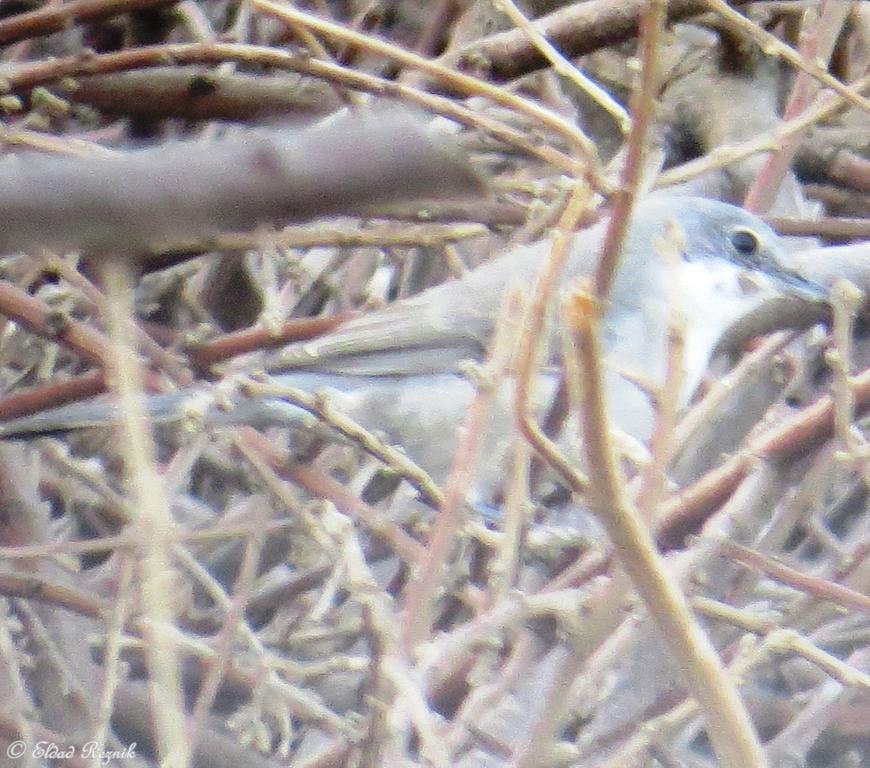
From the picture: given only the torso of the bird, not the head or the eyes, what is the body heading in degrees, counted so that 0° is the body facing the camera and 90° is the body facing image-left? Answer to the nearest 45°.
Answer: approximately 270°

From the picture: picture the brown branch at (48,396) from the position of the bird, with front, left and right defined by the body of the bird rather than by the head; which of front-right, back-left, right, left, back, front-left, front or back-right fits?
back-right

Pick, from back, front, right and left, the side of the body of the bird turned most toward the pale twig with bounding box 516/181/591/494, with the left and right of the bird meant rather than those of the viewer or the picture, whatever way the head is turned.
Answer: right

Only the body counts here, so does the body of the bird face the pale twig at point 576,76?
no

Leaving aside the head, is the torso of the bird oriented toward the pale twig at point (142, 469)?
no

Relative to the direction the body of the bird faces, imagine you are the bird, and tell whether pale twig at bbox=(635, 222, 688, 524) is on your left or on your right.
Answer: on your right
